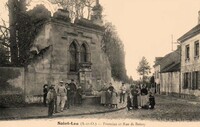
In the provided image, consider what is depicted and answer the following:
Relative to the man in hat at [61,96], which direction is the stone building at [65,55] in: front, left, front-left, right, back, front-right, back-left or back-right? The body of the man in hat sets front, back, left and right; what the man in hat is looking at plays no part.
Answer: back

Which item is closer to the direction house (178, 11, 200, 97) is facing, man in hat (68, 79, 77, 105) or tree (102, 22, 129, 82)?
the man in hat

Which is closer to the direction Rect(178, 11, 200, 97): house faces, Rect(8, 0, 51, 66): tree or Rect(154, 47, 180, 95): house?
the tree

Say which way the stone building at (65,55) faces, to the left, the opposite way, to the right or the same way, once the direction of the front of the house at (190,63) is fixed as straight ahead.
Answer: to the left

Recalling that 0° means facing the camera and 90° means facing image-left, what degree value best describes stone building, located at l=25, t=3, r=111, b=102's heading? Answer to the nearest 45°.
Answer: approximately 315°

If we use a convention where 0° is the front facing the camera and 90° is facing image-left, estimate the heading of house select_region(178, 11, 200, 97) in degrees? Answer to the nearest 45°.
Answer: approximately 45°

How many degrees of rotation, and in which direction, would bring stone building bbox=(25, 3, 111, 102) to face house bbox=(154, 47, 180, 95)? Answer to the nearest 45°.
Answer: approximately 90° to its left

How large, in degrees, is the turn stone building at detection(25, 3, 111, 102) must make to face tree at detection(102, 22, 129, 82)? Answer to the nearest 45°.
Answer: approximately 135° to its left
